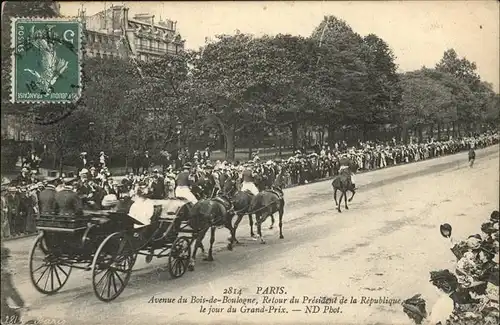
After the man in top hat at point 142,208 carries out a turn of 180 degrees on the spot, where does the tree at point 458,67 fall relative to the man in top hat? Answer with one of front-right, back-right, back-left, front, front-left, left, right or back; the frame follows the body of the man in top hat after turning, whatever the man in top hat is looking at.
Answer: back

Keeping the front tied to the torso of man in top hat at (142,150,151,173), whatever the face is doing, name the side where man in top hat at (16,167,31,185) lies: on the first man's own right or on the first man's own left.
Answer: on the first man's own right

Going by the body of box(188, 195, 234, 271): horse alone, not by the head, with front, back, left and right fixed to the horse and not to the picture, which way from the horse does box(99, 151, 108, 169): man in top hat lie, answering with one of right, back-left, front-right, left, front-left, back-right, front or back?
back-left

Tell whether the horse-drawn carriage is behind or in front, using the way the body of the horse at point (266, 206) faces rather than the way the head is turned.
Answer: behind

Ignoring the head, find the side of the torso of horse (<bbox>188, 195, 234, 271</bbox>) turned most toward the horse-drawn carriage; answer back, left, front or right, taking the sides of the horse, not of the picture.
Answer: back

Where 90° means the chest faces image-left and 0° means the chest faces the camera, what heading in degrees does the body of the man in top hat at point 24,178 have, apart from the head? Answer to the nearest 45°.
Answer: approximately 315°
